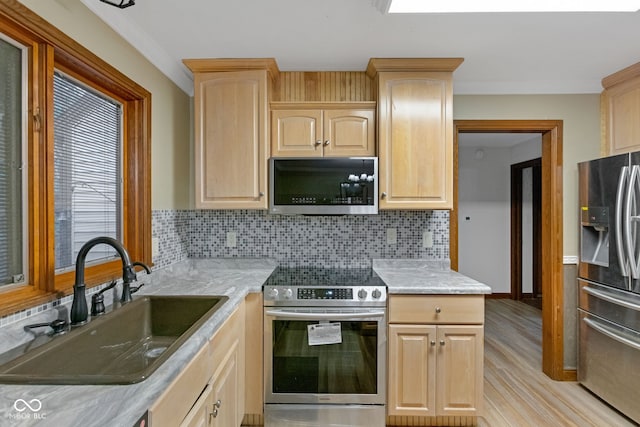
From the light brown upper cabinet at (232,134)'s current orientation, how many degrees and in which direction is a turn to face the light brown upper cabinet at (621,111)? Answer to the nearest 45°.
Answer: approximately 90° to its left

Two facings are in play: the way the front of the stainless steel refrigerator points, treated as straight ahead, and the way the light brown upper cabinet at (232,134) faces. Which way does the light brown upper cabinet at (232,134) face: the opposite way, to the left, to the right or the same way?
to the left

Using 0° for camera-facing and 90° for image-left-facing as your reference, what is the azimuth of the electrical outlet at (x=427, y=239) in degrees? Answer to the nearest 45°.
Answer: approximately 0°

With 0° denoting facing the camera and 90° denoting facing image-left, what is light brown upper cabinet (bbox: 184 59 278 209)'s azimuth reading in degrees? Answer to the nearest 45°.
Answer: approximately 0°

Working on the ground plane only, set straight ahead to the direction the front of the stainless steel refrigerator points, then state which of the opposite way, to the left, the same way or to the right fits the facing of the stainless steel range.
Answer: to the left

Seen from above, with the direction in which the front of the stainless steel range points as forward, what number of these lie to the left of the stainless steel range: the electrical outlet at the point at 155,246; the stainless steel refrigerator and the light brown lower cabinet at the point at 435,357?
2

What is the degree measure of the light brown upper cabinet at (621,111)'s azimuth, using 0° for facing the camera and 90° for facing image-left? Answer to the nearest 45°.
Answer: approximately 45°
